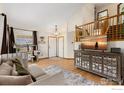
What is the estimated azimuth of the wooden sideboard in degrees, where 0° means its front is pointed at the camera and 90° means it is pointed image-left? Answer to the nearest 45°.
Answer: approximately 45°
